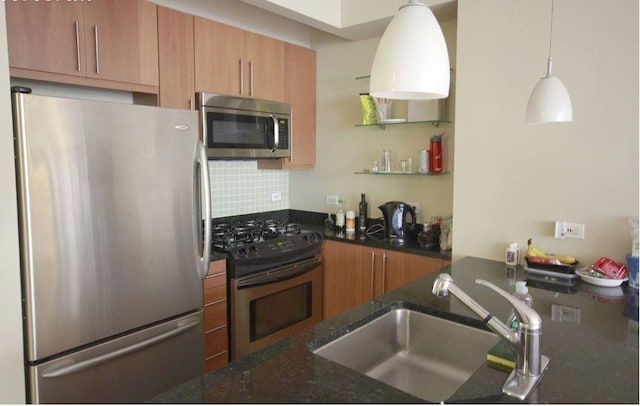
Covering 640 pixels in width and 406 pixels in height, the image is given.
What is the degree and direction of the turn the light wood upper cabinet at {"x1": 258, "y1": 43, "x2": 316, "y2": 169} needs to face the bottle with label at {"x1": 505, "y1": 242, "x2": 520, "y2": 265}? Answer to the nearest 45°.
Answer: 0° — it already faces it

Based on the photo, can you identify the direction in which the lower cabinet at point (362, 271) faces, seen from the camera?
facing the viewer and to the left of the viewer

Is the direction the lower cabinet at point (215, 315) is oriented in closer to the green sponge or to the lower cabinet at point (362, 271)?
the green sponge

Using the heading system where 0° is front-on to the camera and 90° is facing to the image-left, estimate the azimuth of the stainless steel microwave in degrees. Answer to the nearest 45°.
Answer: approximately 315°

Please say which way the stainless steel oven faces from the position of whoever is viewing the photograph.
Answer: facing the viewer and to the right of the viewer

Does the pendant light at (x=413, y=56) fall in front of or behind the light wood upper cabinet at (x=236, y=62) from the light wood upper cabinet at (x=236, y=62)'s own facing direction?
in front

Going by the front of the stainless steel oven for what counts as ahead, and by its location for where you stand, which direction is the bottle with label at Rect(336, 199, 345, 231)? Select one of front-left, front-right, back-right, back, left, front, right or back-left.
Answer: left

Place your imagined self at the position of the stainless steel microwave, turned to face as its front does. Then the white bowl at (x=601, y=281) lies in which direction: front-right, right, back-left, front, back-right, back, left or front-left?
front

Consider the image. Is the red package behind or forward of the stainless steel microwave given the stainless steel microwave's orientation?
forward

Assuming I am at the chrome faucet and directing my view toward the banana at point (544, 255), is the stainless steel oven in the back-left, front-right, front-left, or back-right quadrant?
front-left

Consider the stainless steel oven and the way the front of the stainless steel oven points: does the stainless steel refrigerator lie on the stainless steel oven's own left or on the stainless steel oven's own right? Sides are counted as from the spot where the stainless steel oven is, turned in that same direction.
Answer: on the stainless steel oven's own right
